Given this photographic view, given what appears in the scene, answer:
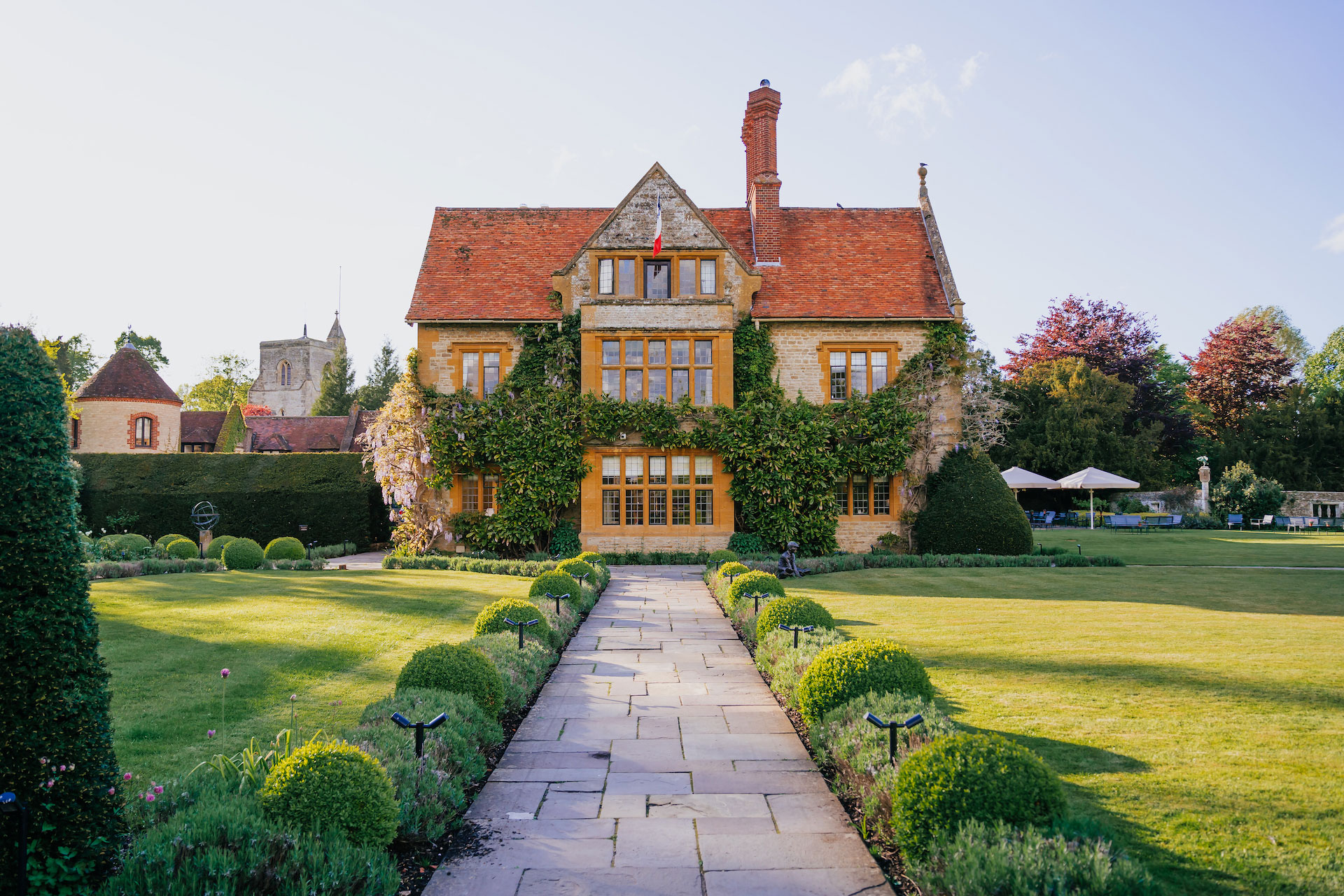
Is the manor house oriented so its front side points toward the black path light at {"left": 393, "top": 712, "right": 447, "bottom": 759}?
yes

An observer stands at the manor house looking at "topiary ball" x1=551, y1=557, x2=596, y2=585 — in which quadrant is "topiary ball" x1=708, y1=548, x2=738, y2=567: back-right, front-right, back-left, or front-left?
front-left

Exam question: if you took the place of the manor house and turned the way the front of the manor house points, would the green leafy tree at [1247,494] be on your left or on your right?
on your left

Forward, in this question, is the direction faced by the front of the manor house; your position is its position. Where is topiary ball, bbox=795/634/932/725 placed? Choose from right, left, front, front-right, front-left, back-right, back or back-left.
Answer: front

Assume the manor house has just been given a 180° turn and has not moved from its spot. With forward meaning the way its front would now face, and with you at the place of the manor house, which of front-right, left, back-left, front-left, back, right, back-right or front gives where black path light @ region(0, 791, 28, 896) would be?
back

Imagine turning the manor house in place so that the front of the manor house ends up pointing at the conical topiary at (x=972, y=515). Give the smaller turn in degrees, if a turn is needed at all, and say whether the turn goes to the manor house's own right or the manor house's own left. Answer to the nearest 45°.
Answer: approximately 90° to the manor house's own left

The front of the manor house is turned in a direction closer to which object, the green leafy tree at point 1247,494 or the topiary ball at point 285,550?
the topiary ball

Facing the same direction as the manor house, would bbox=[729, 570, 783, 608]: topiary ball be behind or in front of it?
in front

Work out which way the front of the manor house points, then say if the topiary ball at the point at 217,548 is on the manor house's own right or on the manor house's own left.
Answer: on the manor house's own right

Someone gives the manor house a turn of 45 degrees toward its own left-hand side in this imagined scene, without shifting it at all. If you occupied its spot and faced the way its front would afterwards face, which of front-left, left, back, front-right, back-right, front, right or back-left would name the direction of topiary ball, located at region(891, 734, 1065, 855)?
front-right

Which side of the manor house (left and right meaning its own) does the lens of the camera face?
front

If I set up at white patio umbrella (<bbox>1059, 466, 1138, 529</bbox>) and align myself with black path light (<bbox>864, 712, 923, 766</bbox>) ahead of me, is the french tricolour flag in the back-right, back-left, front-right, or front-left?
front-right

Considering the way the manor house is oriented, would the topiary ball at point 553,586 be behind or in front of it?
in front

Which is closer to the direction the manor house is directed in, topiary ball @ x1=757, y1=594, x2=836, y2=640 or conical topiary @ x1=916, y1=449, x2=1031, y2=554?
the topiary ball

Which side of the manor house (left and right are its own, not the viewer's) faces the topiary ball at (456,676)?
front

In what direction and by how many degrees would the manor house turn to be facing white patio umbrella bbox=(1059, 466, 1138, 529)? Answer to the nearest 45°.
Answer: approximately 135° to its left

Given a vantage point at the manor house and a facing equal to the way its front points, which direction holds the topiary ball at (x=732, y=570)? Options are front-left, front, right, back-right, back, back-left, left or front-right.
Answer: front

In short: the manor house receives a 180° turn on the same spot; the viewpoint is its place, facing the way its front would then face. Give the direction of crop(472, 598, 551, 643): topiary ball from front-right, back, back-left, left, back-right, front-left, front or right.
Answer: back

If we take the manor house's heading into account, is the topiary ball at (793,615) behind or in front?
in front

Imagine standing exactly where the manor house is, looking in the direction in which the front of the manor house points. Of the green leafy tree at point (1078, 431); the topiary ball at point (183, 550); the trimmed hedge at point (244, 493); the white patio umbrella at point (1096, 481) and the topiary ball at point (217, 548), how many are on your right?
3

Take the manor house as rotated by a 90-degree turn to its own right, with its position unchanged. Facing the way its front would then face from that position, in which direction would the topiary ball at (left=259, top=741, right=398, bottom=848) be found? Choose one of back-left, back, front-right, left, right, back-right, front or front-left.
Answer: left
